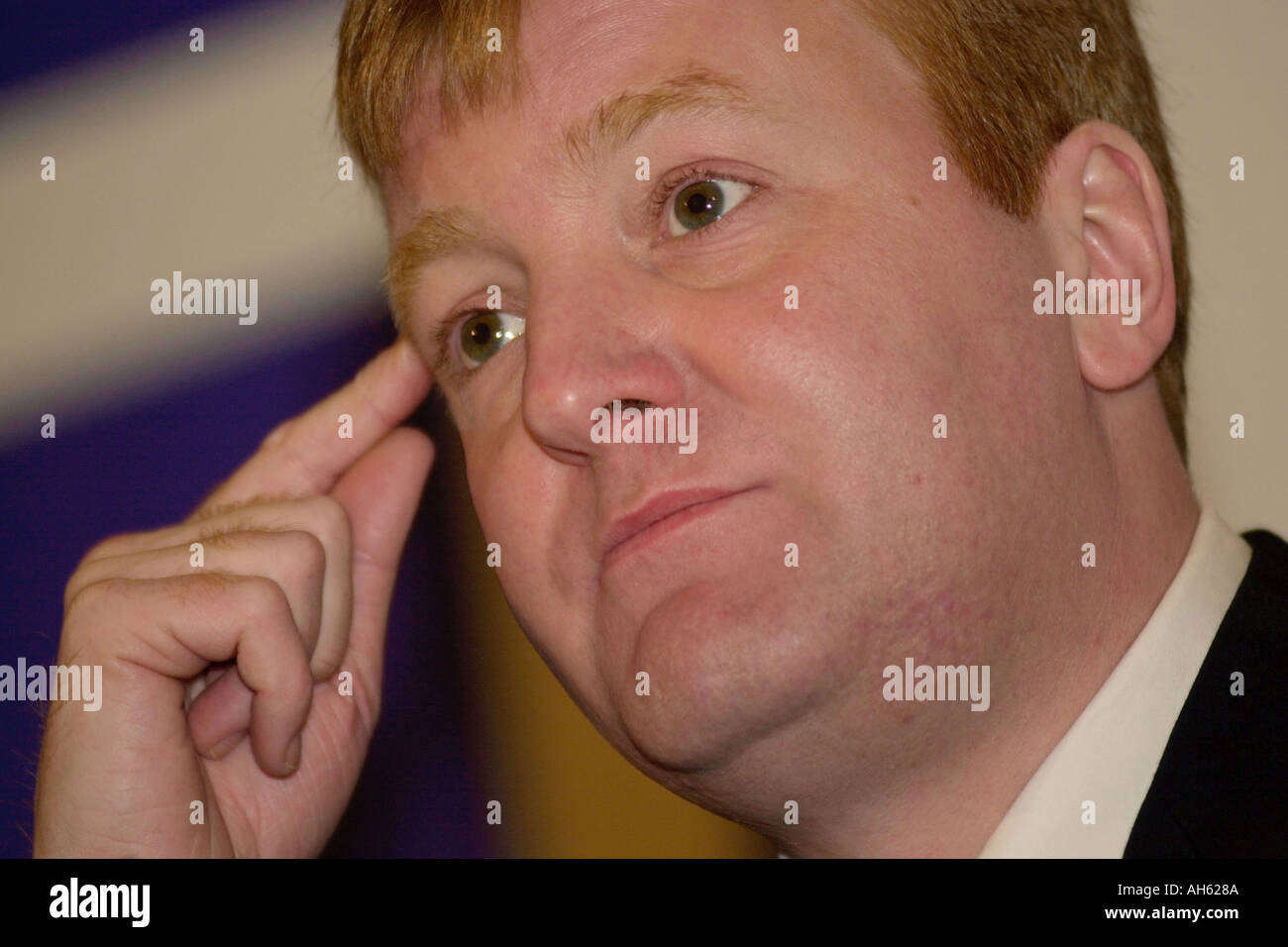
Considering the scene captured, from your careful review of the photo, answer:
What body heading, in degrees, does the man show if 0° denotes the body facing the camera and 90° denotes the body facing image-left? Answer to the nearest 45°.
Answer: approximately 45°
